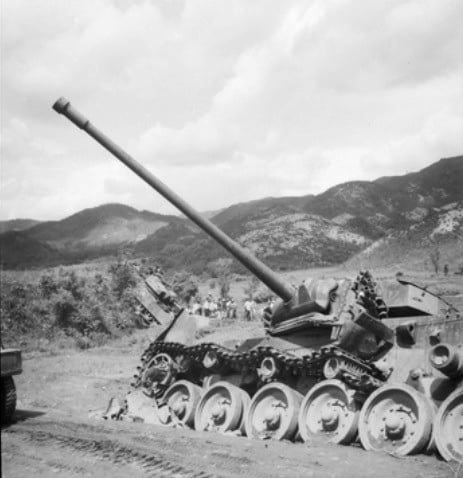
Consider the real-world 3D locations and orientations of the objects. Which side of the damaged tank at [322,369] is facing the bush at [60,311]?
front

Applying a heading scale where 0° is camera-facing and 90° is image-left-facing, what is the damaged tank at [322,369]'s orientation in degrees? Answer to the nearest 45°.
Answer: approximately 135°

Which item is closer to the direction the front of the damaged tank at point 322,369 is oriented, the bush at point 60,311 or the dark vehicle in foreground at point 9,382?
the bush

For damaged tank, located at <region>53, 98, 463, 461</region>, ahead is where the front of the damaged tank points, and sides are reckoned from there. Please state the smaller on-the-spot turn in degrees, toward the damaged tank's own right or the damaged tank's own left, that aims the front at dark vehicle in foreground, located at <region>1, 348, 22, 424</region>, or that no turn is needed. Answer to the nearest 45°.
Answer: approximately 45° to the damaged tank's own left
